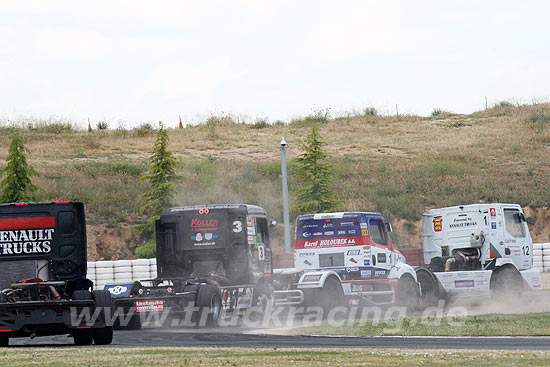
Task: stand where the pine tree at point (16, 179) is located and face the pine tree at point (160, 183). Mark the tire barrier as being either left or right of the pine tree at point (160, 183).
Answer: right

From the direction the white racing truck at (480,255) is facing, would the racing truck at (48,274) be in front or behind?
behind

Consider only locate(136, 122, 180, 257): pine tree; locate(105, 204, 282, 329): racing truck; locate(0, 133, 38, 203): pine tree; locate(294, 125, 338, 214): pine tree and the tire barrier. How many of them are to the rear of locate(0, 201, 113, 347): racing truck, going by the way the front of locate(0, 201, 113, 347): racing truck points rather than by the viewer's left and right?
0

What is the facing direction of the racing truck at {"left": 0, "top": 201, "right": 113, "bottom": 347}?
away from the camera

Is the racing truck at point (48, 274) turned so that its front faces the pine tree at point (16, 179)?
yes

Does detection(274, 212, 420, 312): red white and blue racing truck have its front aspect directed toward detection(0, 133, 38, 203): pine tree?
no

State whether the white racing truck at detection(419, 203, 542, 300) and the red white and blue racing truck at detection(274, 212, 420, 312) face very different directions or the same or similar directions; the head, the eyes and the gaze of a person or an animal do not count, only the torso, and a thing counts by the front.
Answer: same or similar directions

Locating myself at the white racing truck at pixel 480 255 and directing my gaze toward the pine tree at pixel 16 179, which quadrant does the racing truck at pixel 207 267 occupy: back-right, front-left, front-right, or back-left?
front-left

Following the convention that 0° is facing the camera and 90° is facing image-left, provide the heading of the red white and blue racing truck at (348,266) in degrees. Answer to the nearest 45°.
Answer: approximately 225°

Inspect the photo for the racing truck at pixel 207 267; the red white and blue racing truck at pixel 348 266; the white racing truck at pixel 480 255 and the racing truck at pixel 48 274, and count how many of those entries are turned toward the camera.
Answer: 0
